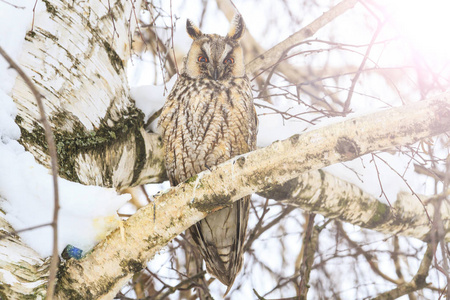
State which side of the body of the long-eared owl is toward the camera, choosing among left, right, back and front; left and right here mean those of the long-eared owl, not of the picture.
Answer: front

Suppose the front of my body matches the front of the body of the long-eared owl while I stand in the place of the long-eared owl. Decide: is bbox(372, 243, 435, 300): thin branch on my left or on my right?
on my left

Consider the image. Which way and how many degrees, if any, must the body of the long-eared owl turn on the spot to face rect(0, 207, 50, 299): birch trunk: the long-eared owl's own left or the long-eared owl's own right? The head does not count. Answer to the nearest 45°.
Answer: approximately 45° to the long-eared owl's own right
